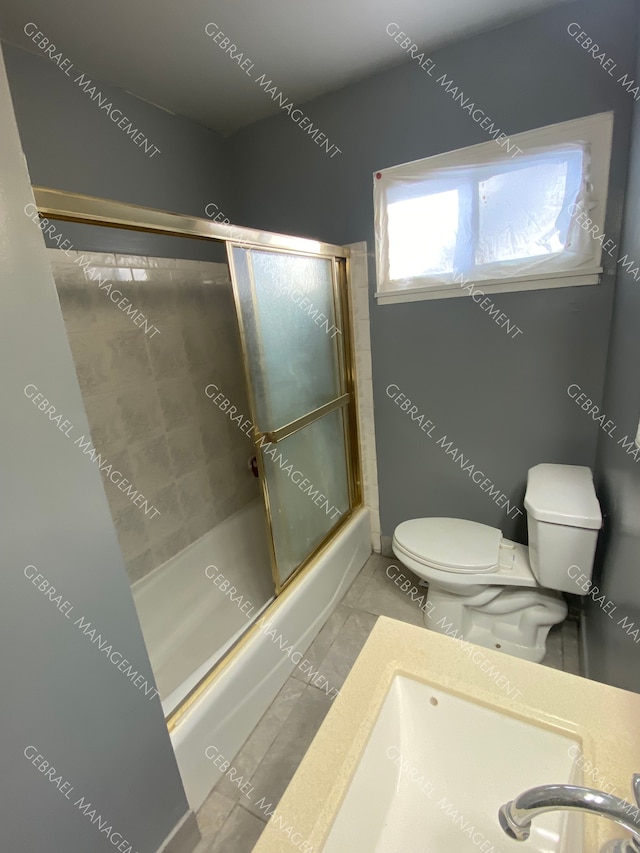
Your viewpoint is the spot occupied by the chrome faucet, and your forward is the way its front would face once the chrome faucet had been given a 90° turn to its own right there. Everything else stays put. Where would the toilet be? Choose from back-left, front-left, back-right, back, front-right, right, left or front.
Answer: front

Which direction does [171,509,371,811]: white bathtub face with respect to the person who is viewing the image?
facing the viewer and to the right of the viewer

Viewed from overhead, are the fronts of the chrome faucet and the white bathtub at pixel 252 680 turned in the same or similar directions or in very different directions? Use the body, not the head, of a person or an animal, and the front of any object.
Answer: very different directions

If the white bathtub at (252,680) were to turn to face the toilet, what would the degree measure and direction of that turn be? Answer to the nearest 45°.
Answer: approximately 45° to its left

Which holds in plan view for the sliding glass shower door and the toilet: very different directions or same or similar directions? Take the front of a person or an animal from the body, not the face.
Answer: very different directions

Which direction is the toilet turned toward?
to the viewer's left

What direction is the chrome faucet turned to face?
to the viewer's left

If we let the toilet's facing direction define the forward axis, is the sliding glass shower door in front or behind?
in front

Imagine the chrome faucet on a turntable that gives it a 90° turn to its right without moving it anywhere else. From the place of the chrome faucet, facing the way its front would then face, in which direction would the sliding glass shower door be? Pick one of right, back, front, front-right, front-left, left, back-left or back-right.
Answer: front-left

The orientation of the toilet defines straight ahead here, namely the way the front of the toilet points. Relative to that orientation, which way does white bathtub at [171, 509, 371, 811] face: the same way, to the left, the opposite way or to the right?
the opposite way

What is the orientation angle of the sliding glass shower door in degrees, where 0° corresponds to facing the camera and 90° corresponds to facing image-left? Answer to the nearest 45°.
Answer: approximately 315°

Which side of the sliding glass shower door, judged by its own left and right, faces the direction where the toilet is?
front

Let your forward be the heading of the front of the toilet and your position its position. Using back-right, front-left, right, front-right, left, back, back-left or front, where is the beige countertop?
left

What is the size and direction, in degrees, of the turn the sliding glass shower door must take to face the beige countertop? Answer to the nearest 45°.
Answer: approximately 45° to its right

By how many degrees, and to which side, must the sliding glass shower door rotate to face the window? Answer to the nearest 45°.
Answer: approximately 45° to its left

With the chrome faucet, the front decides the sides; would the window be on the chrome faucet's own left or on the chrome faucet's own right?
on the chrome faucet's own right
